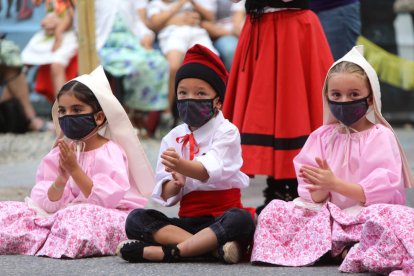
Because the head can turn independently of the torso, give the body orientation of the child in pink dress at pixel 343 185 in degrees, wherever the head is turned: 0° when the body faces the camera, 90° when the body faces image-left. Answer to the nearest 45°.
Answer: approximately 45°

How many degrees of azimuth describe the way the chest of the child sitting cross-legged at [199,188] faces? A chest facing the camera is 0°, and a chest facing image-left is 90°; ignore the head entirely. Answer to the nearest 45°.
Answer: approximately 45°

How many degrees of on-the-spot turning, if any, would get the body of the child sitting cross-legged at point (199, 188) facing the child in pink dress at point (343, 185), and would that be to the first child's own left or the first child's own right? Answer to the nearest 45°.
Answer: approximately 135° to the first child's own left

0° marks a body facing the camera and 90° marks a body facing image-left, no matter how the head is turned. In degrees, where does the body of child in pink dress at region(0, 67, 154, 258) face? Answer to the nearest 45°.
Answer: approximately 45°

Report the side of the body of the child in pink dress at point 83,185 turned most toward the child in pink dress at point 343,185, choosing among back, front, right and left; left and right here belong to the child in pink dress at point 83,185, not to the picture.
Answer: left
